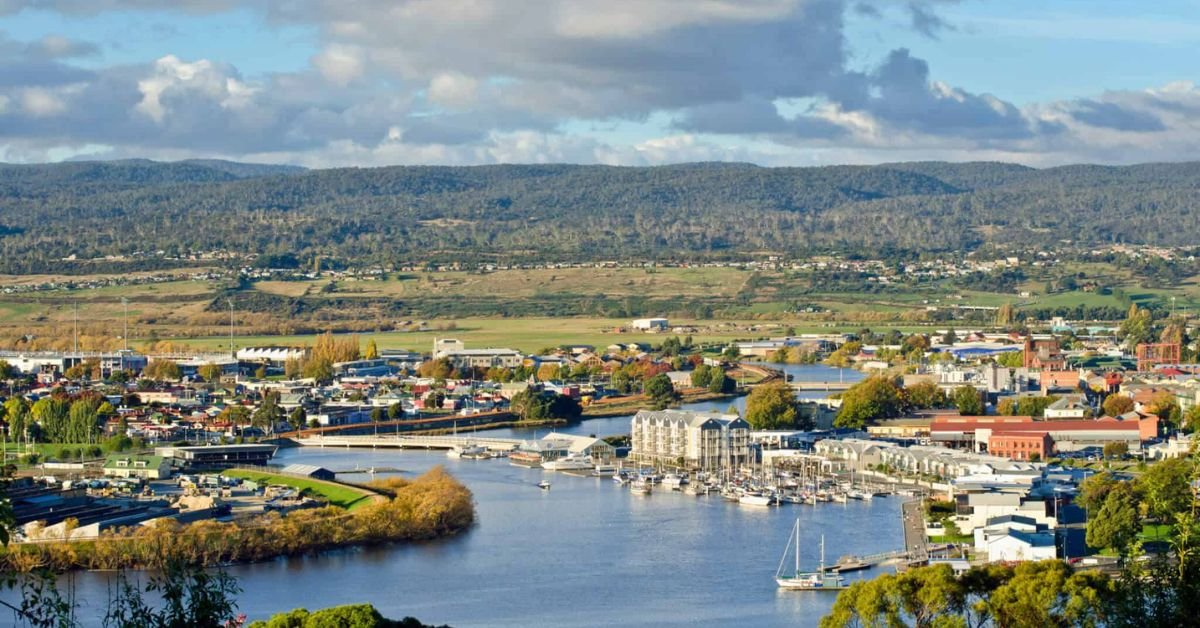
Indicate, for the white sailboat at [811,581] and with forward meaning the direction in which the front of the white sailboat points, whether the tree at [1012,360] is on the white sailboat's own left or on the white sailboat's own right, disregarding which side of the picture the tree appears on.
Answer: on the white sailboat's own right

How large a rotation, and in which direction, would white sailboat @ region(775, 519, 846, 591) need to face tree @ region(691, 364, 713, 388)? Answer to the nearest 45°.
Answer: approximately 90° to its right

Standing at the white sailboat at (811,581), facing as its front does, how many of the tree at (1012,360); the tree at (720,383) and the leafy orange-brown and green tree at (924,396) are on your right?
3

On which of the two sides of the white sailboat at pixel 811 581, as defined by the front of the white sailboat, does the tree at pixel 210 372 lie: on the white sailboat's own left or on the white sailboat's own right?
on the white sailboat's own right

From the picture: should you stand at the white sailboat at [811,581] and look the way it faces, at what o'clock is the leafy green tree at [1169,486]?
The leafy green tree is roughly at 5 o'clock from the white sailboat.

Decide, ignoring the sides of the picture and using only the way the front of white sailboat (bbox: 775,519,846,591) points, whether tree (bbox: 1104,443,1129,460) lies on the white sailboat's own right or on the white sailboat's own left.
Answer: on the white sailboat's own right

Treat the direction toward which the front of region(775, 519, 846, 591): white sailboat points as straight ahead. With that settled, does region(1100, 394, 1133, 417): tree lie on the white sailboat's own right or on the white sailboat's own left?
on the white sailboat's own right

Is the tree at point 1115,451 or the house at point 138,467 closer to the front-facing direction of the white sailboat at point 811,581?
the house

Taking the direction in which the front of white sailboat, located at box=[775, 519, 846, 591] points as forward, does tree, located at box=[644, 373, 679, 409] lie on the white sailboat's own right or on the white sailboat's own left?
on the white sailboat's own right

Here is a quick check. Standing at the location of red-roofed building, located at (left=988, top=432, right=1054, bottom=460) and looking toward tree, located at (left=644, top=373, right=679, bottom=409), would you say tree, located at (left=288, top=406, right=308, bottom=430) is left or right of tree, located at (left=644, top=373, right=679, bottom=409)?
left

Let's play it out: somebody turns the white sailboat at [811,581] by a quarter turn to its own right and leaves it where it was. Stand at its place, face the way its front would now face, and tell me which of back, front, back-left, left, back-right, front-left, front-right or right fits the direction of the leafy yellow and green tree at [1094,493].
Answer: front-right

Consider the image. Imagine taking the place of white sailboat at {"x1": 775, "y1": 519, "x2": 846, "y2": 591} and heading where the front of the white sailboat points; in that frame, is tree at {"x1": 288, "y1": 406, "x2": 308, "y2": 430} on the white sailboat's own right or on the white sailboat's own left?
on the white sailboat's own right

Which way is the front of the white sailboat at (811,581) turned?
to the viewer's left
